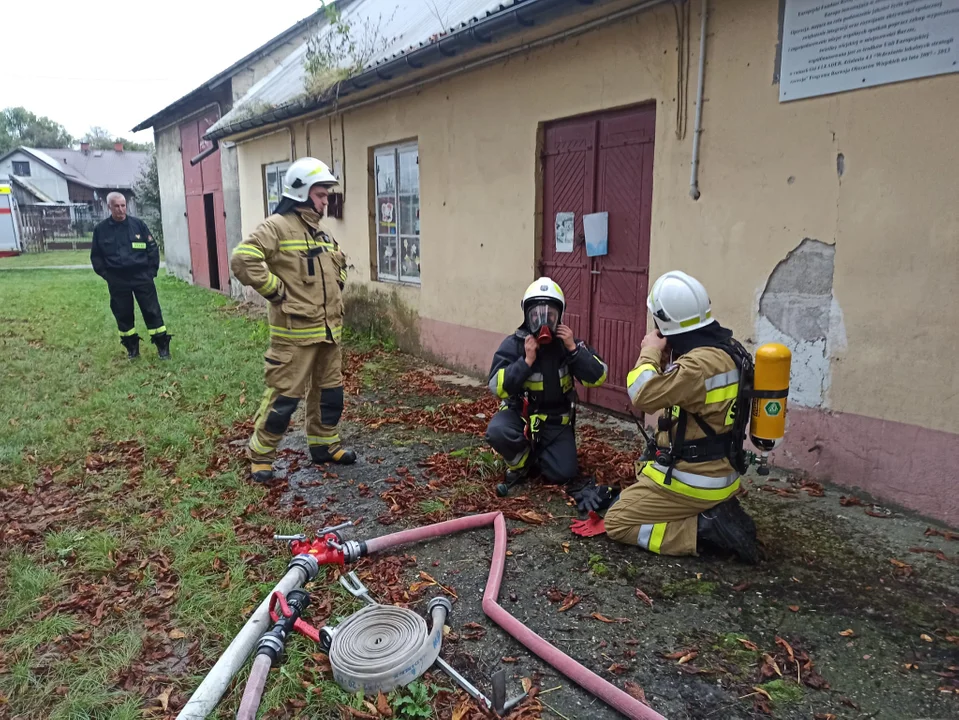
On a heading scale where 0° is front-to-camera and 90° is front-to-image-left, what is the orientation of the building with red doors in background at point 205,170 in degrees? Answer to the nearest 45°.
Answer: approximately 45°

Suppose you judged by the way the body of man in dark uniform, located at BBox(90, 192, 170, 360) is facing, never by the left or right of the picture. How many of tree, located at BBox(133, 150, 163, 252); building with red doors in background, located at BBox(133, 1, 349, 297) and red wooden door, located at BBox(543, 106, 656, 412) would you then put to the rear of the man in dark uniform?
2

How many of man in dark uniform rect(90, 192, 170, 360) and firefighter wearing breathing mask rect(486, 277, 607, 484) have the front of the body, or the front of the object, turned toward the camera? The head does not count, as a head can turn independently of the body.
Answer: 2

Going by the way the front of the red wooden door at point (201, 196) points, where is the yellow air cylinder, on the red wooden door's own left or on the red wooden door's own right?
on the red wooden door's own left

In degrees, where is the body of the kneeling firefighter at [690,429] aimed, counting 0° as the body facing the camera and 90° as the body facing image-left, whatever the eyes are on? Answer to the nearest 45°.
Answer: approximately 90°

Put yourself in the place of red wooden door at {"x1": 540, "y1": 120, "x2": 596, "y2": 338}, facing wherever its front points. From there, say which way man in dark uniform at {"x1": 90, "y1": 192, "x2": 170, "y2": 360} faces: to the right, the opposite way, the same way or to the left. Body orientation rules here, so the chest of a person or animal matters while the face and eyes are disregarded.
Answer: to the left

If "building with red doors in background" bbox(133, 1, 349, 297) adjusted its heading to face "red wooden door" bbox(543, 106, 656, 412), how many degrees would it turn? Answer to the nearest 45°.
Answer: approximately 45° to its left

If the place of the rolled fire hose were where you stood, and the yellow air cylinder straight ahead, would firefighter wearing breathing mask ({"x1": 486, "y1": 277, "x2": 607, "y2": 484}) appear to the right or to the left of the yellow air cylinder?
left

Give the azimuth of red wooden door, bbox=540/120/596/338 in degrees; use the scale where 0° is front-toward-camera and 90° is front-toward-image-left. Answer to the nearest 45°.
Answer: approximately 45°

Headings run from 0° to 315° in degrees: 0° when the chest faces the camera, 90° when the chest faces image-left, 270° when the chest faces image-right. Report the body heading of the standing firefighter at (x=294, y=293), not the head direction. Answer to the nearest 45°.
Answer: approximately 315°

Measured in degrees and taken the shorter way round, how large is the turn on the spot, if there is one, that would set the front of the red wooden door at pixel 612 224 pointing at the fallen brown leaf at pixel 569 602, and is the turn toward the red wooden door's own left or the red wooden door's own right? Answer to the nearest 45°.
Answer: approximately 45° to the red wooden door's own left
